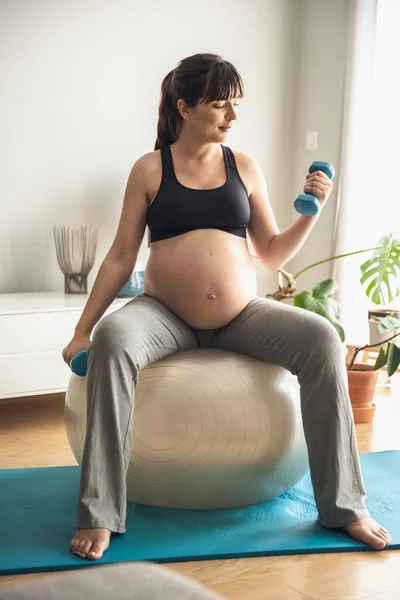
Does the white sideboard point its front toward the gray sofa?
yes

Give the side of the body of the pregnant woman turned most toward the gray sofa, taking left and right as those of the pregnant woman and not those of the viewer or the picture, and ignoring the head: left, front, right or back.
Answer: front

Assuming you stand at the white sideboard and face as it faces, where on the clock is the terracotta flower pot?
The terracotta flower pot is roughly at 9 o'clock from the white sideboard.

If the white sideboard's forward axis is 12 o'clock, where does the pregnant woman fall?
The pregnant woman is roughly at 11 o'clock from the white sideboard.

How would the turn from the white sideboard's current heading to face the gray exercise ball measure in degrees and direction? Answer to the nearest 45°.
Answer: approximately 45° to its left

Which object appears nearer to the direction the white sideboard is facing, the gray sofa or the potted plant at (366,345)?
the gray sofa

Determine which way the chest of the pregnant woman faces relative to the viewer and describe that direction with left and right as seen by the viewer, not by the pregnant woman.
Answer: facing the viewer

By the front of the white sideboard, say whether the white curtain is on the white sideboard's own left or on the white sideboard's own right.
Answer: on the white sideboard's own left

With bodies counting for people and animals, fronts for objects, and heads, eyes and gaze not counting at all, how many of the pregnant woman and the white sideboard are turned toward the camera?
2

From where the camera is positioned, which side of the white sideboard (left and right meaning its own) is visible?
front
